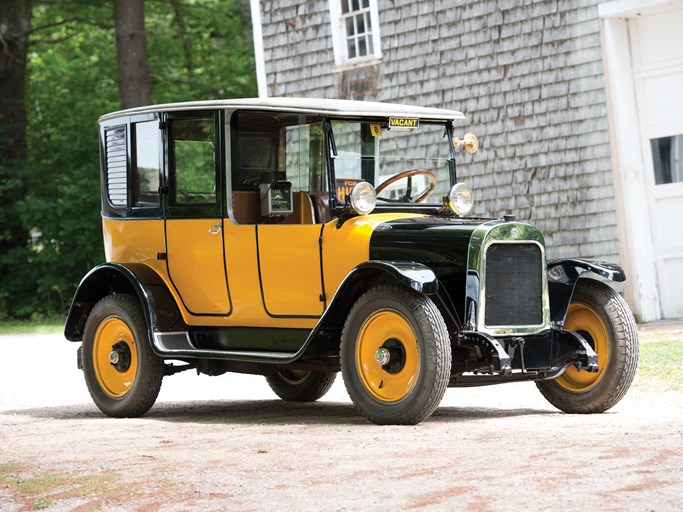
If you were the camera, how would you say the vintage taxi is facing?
facing the viewer and to the right of the viewer
